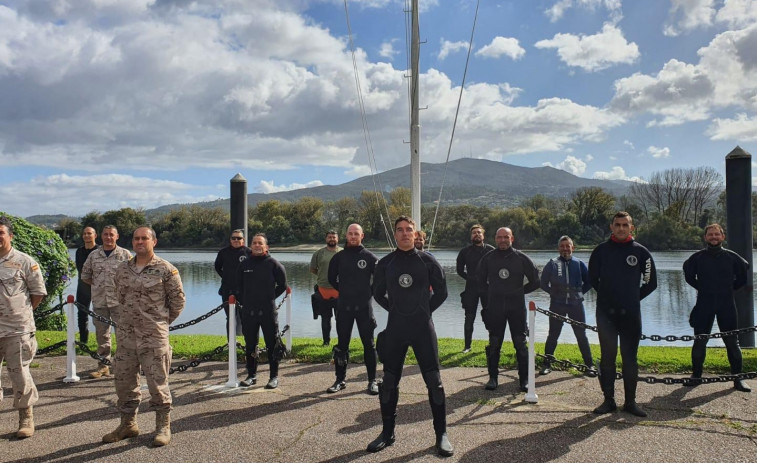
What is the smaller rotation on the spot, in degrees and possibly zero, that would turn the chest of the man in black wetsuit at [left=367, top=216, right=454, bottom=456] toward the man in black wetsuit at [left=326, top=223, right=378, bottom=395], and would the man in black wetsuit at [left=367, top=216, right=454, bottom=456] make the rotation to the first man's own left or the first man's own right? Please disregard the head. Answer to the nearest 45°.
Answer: approximately 180°

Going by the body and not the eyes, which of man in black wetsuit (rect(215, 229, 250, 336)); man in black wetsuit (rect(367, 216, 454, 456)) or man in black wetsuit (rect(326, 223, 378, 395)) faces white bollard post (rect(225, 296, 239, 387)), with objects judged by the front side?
man in black wetsuit (rect(215, 229, 250, 336))

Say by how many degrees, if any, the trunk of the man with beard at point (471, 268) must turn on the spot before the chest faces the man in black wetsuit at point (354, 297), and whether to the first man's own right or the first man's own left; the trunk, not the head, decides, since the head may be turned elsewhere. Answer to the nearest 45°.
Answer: approximately 45° to the first man's own right

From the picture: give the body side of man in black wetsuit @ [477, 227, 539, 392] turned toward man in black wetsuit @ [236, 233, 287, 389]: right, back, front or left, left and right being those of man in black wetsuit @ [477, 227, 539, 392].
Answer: right

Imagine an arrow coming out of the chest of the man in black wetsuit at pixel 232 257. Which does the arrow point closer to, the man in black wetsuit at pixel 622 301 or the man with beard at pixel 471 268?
the man in black wetsuit

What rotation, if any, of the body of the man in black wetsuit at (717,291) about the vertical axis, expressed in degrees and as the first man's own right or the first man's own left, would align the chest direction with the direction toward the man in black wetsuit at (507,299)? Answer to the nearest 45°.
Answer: approximately 45° to the first man's own right

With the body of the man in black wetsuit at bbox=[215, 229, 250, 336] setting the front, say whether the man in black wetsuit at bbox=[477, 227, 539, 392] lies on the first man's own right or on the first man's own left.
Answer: on the first man's own left
